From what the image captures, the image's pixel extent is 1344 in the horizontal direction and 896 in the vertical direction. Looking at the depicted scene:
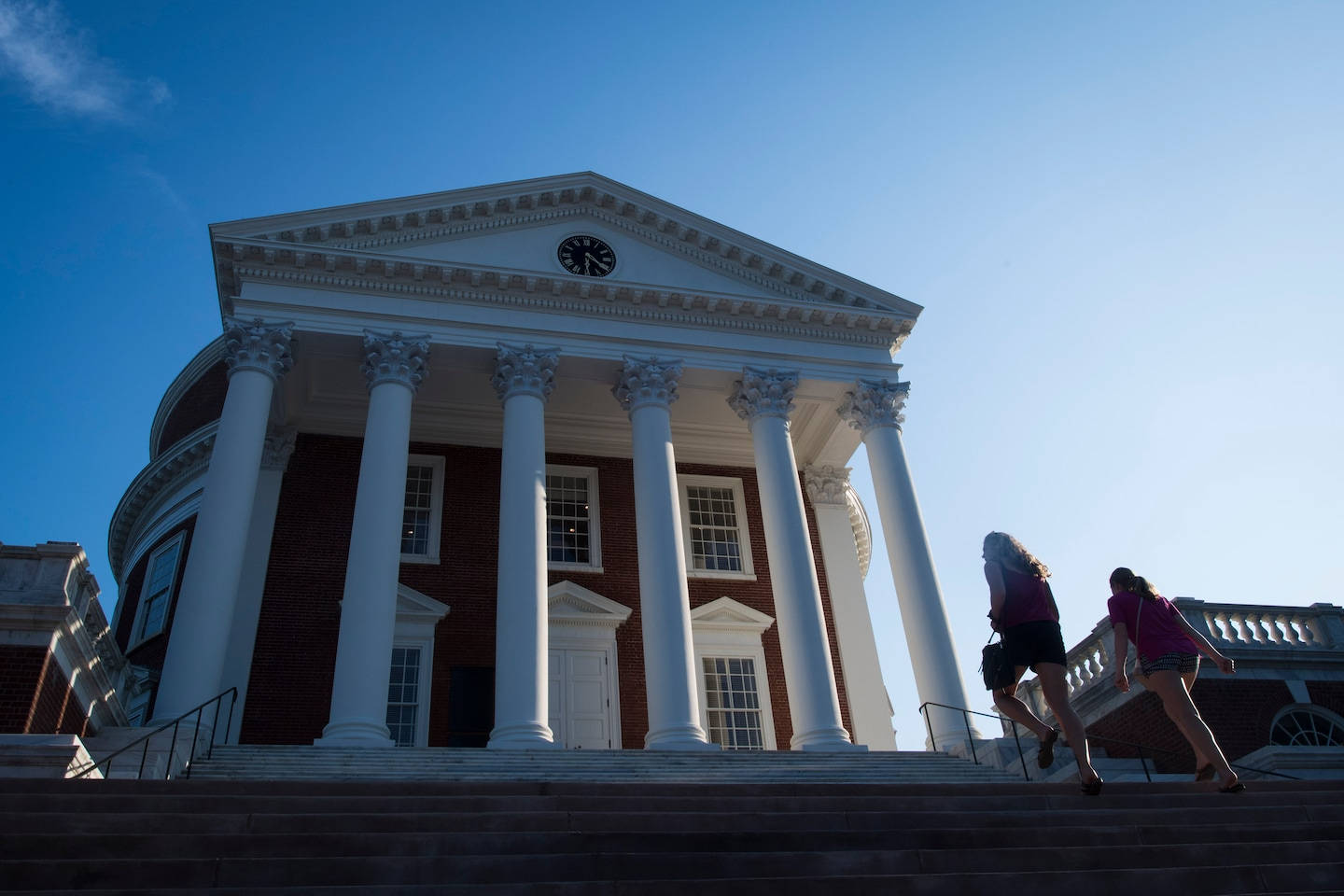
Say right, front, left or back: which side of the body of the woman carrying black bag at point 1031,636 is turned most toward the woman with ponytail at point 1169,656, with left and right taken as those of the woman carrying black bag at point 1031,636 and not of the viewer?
right

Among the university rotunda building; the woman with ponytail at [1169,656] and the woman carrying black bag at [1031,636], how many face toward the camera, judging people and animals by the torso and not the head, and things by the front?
1

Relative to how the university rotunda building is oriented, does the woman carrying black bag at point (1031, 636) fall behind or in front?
in front

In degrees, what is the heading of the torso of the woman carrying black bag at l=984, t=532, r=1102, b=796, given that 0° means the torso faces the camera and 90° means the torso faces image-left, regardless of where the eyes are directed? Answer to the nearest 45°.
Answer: approximately 135°

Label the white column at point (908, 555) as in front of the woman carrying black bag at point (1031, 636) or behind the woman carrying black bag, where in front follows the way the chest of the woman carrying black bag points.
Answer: in front

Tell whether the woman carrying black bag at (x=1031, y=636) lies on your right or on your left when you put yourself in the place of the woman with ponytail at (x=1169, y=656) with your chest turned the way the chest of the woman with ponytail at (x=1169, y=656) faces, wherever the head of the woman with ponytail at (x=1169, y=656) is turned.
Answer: on your left

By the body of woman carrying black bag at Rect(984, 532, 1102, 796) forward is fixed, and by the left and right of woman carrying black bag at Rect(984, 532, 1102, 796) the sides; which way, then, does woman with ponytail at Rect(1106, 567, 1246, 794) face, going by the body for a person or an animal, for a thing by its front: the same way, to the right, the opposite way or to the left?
the same way

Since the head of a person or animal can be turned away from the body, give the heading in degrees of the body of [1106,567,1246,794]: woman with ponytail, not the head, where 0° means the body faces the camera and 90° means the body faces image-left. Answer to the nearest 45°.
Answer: approximately 135°

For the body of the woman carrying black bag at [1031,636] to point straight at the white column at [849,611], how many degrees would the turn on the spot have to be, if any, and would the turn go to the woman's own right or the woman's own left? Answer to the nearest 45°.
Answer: approximately 45° to the woman's own right

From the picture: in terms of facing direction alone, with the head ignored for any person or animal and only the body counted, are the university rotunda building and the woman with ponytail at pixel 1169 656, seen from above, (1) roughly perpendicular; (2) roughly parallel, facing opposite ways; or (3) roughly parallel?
roughly parallel, facing opposite ways

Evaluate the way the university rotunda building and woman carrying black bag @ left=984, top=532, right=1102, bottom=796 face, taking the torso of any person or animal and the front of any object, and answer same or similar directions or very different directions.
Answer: very different directions

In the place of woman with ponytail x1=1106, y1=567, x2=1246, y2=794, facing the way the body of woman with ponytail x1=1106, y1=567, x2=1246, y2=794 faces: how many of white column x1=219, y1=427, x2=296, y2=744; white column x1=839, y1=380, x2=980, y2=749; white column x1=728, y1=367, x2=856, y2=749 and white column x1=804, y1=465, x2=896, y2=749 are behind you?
0

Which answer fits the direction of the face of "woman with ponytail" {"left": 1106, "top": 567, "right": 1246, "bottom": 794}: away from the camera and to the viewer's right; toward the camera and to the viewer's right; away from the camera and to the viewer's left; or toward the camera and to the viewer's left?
away from the camera and to the viewer's left

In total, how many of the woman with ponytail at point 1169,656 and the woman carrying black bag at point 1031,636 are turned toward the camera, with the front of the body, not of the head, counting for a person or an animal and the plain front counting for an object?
0

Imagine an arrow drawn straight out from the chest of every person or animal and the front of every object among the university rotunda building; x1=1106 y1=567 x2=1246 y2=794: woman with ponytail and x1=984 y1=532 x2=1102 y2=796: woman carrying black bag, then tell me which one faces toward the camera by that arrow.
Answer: the university rotunda building

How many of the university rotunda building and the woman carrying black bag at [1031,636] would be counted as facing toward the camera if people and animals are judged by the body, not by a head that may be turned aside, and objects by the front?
1

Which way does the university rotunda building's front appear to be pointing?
toward the camera
